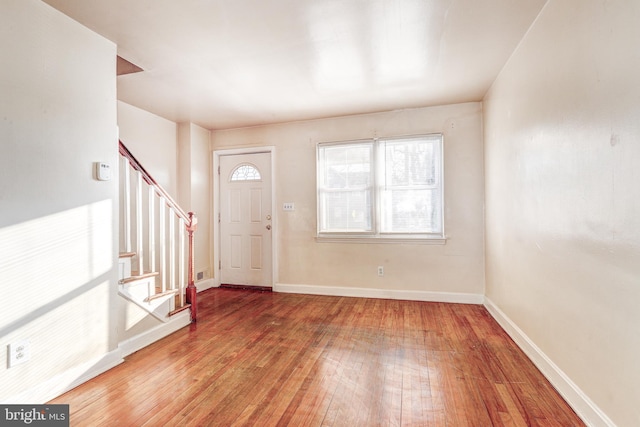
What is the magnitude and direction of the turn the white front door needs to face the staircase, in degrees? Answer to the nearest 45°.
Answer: approximately 45° to its right

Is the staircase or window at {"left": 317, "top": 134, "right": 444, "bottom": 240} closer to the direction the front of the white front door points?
the staircase

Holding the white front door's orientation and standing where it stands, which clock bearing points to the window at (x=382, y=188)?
The window is roughly at 10 o'clock from the white front door.

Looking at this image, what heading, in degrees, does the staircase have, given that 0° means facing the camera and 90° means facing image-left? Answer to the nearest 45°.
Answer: approximately 225°

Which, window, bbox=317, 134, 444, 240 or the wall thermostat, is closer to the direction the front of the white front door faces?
the wall thermostat

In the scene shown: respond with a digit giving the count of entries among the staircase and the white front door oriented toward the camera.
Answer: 1

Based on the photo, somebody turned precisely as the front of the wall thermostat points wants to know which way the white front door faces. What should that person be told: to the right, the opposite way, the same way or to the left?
to the right

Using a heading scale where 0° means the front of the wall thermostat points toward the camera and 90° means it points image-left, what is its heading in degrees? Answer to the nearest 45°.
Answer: approximately 315°

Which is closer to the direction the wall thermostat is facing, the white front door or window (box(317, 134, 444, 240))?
the window
